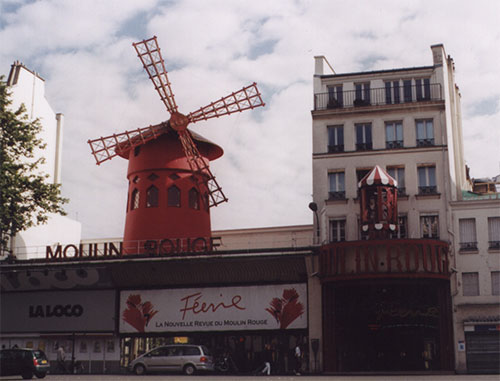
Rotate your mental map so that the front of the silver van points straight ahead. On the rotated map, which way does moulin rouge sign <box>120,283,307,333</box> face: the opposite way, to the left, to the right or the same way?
to the left

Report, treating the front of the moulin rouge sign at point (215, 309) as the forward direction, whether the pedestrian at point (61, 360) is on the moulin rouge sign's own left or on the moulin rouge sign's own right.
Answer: on the moulin rouge sign's own right

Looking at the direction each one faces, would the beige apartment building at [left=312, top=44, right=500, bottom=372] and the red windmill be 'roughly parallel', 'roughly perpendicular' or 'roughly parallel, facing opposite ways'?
roughly parallel

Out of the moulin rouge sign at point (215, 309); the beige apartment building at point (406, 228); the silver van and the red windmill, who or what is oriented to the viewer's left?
the silver van

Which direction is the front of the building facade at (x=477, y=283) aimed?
toward the camera

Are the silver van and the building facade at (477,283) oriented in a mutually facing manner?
no

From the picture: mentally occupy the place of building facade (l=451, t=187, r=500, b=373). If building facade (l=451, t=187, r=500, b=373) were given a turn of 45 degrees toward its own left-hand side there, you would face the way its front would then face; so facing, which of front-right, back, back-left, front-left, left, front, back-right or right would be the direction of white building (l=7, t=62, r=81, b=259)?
back-right

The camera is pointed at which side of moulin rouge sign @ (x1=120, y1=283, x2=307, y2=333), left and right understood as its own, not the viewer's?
front

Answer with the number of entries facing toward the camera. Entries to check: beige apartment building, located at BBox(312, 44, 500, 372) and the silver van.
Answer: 1

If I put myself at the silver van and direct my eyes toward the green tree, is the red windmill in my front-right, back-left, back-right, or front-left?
front-right

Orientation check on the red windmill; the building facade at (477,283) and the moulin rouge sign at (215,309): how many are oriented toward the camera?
3

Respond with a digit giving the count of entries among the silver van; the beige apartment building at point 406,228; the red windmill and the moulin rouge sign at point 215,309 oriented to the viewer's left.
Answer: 1

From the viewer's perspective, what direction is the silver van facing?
to the viewer's left

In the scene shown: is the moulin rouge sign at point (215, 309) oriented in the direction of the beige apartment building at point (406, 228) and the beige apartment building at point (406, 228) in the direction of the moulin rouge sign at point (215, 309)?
no

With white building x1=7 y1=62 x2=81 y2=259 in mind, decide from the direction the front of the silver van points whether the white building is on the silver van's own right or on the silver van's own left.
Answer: on the silver van's own right

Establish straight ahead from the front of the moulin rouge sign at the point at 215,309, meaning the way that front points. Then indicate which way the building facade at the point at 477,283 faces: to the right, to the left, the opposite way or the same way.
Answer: the same way

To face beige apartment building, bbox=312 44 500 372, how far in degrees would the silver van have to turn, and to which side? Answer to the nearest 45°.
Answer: approximately 180°

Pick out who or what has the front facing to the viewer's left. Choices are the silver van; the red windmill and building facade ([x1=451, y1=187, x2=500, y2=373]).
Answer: the silver van

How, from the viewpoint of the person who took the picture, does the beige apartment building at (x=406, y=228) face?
facing the viewer
